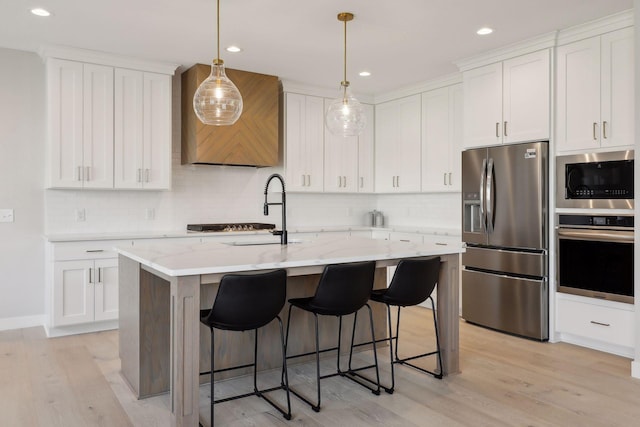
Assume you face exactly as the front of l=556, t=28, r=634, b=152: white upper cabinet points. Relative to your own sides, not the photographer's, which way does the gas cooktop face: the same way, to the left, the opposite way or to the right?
to the left

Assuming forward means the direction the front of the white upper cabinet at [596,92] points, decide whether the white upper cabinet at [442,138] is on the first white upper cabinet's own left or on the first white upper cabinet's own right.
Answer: on the first white upper cabinet's own right

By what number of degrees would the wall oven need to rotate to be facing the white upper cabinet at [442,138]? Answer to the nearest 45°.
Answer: approximately 90° to its right

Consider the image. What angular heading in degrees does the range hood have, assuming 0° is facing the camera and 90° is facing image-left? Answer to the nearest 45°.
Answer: approximately 315°

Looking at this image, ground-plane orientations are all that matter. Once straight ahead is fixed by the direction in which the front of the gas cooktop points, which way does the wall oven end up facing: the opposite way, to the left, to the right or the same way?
to the right

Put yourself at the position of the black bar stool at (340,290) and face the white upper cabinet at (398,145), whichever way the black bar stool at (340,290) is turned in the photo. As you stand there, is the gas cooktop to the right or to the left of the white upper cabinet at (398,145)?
left

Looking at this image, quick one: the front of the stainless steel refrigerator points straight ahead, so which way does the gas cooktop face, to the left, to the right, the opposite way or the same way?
to the left
